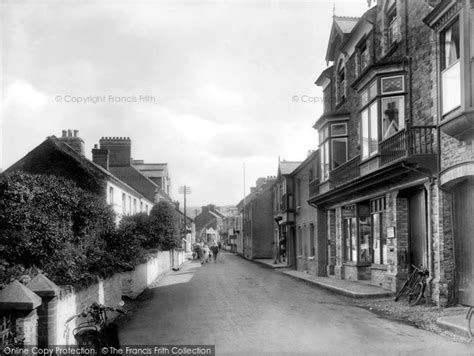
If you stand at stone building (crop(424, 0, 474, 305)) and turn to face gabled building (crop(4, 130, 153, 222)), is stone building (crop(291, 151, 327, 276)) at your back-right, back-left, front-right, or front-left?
front-right

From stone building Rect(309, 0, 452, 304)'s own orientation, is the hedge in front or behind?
in front

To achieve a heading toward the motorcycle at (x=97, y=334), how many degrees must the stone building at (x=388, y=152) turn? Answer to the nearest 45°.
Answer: approximately 45° to its left

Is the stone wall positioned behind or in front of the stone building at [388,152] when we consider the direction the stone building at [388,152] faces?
in front

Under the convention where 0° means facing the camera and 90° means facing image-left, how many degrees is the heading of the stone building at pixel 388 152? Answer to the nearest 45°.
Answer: approximately 45°

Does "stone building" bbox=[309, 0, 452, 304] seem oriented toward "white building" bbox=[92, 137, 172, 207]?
no

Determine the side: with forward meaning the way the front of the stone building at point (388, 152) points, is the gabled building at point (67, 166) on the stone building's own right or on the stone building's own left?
on the stone building's own right

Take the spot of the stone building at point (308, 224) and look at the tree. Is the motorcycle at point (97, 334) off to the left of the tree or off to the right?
left

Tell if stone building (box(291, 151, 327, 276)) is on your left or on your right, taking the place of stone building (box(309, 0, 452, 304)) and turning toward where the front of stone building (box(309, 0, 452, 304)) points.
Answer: on your right

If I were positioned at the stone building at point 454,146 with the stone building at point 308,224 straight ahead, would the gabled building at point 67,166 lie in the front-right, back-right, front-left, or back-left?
front-left

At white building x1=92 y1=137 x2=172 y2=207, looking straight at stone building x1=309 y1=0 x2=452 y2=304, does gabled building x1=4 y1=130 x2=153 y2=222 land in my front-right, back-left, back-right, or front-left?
front-right

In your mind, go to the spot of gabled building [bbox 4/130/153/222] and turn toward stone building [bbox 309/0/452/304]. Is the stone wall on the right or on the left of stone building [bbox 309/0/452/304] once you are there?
right

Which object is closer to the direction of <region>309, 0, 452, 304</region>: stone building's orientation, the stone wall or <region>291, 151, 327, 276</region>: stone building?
the stone wall
